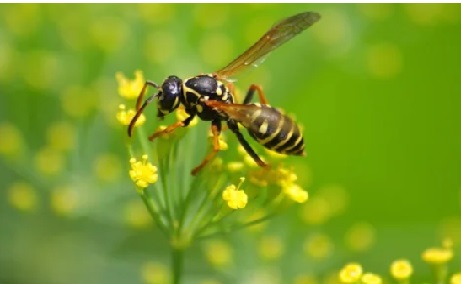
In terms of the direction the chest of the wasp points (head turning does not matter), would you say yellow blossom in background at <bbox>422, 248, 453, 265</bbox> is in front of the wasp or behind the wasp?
behind

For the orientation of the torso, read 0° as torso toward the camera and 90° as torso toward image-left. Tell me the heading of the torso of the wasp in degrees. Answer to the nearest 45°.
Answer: approximately 90°
